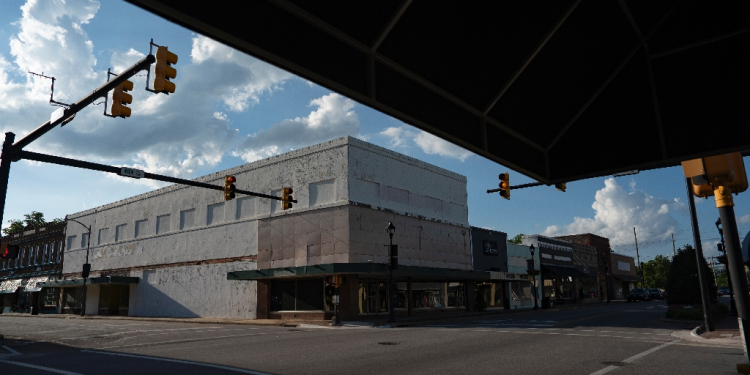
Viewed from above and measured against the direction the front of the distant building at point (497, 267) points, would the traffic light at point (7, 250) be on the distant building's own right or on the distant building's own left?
on the distant building's own right

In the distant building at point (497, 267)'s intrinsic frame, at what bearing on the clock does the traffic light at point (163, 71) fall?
The traffic light is roughly at 2 o'clock from the distant building.

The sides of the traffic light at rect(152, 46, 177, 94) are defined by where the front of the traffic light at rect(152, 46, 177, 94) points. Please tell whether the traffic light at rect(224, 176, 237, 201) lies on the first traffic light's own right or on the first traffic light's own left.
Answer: on the first traffic light's own left

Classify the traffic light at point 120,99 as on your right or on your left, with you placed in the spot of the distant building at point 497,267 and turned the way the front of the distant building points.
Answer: on your right

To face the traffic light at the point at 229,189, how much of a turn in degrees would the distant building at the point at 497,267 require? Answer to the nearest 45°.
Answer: approximately 45° to its right

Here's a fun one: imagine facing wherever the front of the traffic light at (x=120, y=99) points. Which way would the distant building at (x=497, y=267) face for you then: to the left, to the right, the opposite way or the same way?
to the right
